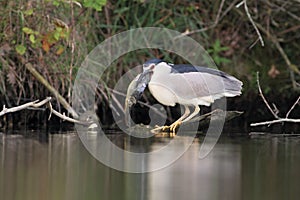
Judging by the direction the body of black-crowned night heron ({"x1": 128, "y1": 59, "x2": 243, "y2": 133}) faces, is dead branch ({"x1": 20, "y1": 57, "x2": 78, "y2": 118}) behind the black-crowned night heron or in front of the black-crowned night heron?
in front

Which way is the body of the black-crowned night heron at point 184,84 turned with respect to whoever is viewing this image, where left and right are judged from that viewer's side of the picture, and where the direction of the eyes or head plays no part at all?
facing to the left of the viewer
